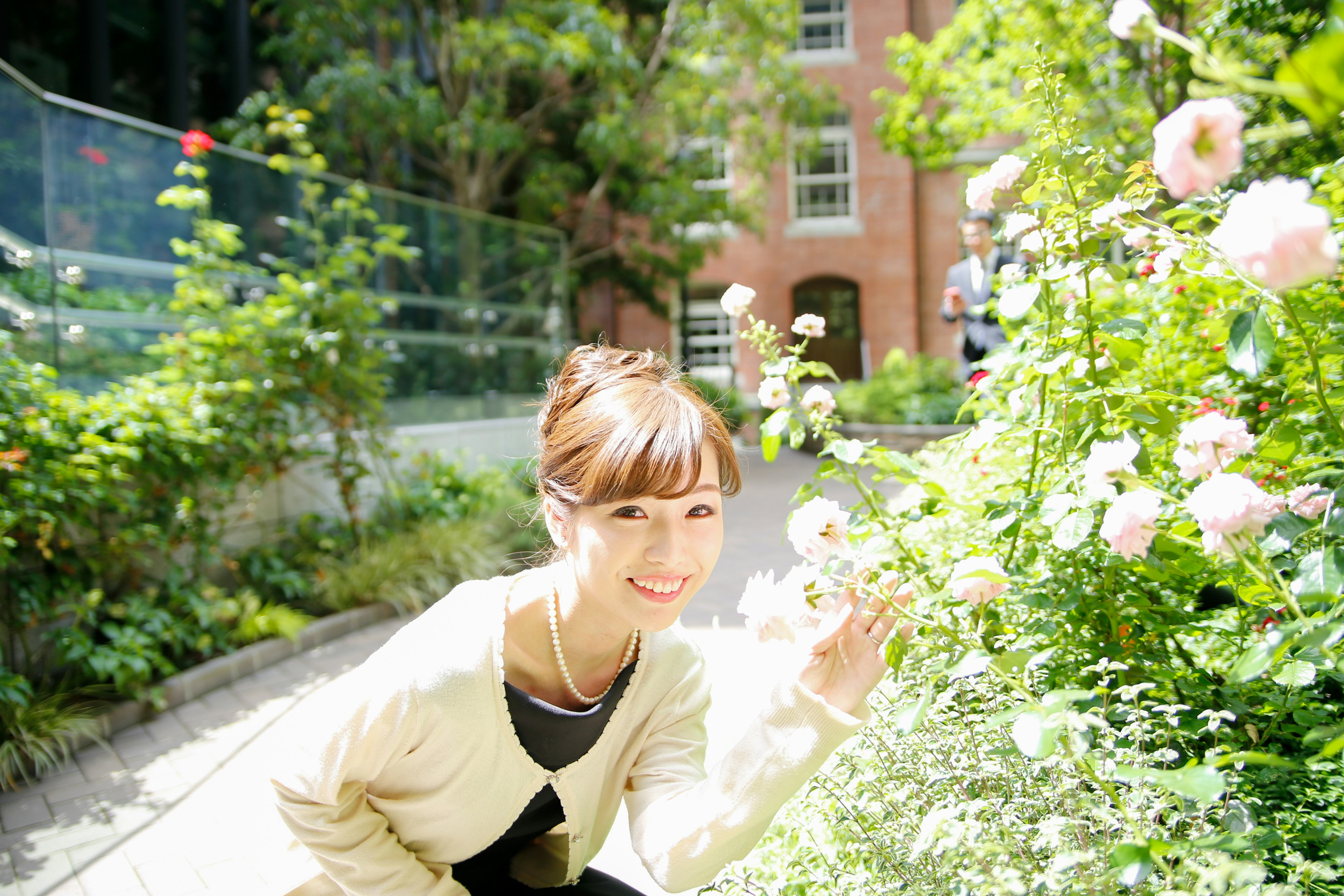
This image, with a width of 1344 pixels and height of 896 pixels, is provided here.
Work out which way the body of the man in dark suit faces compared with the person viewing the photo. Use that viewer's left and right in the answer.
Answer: facing the viewer

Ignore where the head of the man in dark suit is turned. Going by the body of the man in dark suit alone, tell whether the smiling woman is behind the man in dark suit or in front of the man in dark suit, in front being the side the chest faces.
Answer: in front

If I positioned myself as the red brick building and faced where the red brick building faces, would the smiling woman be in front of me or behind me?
in front

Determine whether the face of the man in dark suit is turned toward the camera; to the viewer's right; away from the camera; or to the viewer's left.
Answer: toward the camera

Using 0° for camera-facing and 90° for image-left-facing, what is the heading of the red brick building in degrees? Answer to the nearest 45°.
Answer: approximately 0°

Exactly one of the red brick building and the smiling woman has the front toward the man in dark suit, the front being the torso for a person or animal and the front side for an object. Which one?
the red brick building

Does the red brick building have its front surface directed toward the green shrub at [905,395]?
yes

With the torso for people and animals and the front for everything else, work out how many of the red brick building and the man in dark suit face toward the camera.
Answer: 2

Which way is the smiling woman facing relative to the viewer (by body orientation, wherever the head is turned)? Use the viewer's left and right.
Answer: facing the viewer and to the right of the viewer

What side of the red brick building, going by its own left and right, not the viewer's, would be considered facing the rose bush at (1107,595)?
front

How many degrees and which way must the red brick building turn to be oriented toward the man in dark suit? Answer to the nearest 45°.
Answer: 0° — it already faces them
